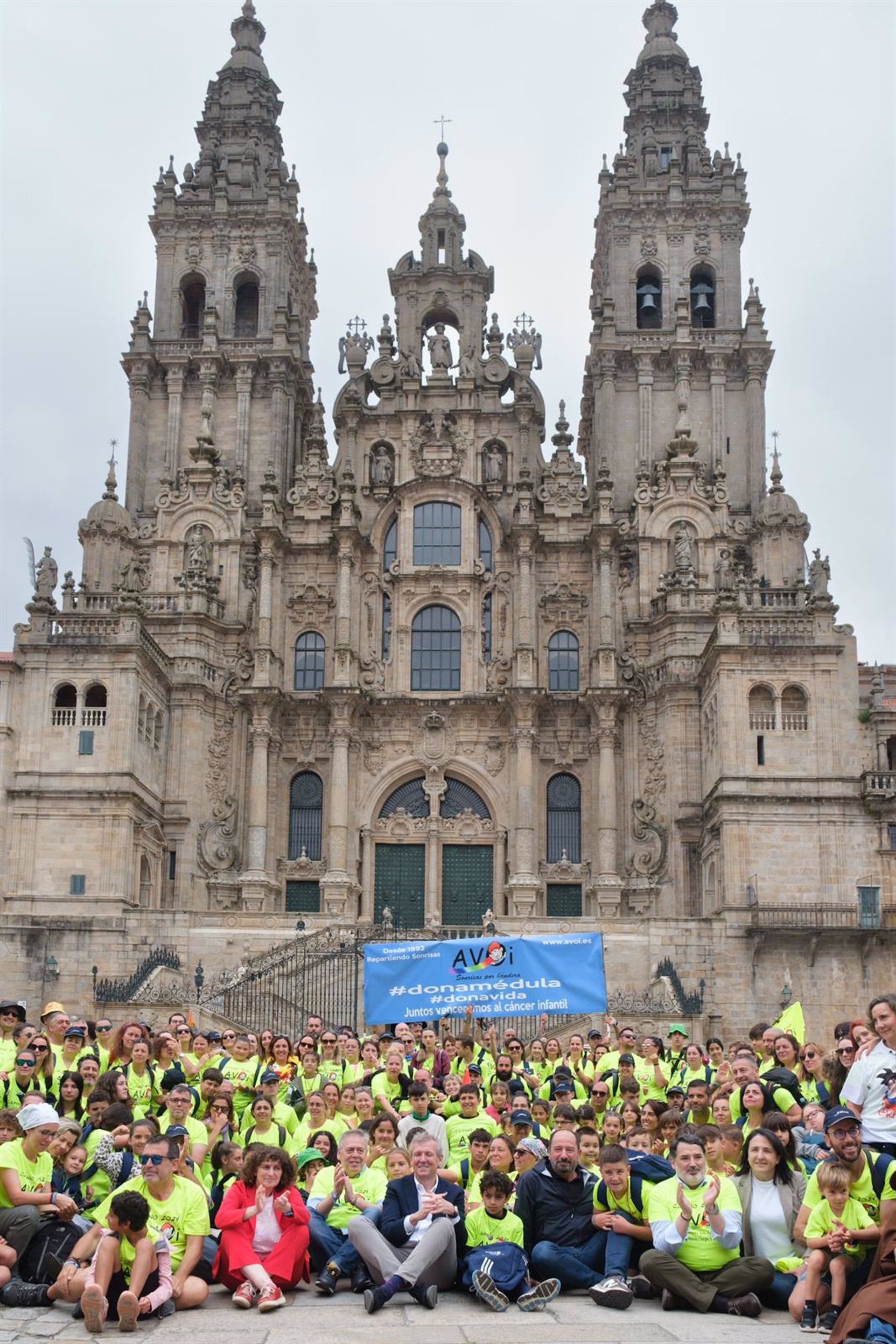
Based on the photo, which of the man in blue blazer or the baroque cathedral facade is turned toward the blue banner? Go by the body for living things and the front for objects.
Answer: the baroque cathedral facade

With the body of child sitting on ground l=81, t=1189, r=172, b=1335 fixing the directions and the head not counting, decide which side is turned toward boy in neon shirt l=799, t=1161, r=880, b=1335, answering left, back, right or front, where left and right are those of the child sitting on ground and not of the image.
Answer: left

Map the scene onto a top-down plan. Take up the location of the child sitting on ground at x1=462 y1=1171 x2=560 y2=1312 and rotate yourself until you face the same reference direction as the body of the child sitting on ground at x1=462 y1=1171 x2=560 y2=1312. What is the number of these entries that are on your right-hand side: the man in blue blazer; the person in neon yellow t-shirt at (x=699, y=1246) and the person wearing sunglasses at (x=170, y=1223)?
2
